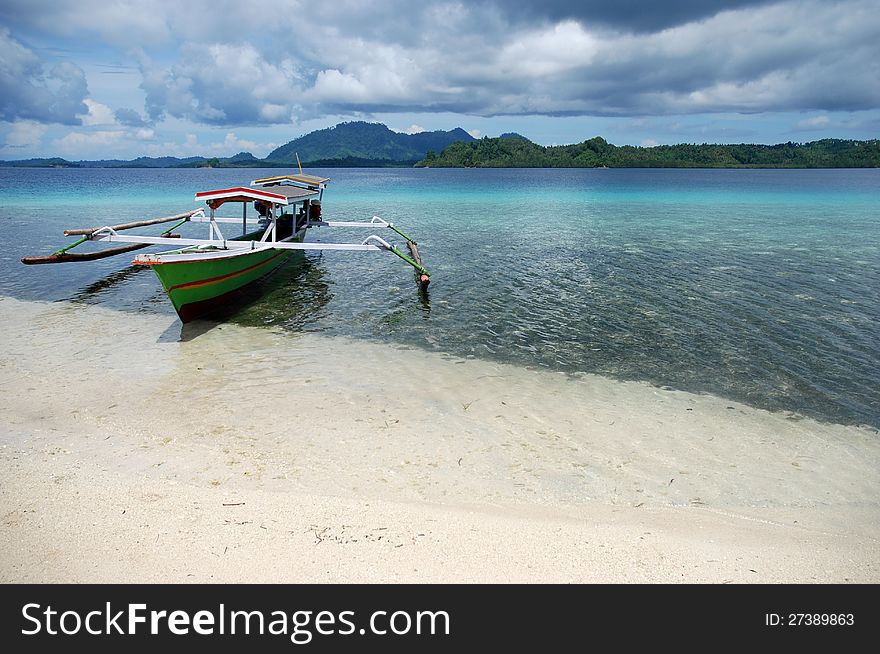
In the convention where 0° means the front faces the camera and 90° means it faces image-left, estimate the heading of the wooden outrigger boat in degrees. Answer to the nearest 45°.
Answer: approximately 45°
